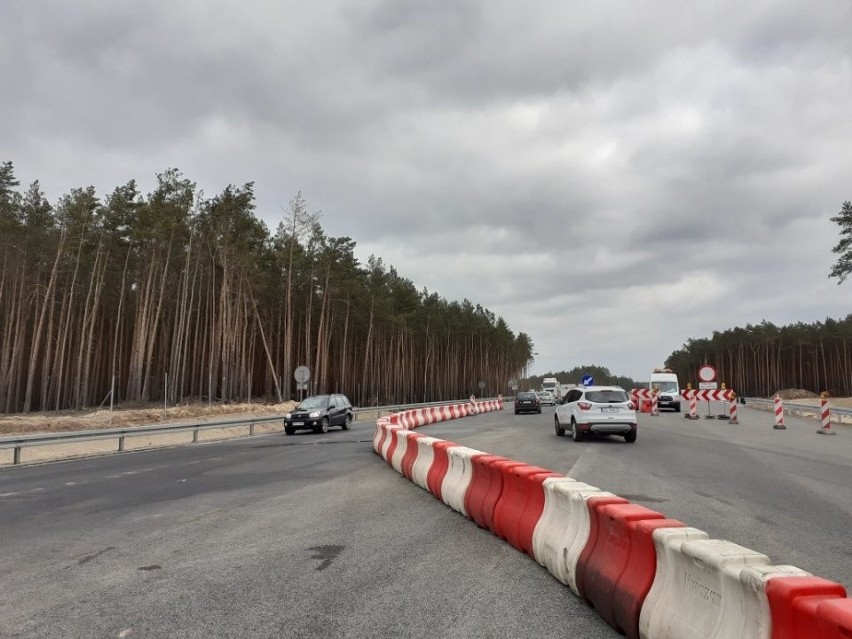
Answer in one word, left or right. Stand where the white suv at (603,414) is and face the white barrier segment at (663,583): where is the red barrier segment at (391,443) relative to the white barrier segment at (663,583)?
right

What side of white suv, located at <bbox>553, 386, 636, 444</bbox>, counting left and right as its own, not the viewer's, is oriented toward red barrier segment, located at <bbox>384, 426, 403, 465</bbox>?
left

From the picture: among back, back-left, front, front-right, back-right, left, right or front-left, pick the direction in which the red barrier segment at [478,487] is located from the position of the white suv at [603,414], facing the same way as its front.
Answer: back-left

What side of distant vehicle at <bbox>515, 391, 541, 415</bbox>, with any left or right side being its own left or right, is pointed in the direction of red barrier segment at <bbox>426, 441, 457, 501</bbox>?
back

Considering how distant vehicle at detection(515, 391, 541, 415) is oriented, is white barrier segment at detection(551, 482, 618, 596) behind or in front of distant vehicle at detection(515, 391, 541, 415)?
behind

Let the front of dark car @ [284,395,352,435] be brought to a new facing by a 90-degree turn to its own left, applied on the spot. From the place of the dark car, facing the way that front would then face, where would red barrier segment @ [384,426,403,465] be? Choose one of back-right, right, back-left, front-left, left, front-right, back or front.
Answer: front-right

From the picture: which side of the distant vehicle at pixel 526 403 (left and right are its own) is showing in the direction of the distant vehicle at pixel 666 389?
right

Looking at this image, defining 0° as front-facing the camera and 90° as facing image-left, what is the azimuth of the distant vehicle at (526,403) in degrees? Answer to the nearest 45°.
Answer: approximately 180°

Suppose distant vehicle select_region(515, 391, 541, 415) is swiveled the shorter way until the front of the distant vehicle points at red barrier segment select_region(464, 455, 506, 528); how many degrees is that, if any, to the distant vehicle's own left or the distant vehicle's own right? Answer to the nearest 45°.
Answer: approximately 180°

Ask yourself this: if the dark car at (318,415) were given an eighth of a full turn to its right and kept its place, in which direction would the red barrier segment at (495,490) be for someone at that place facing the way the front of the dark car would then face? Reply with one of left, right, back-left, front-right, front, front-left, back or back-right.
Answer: left

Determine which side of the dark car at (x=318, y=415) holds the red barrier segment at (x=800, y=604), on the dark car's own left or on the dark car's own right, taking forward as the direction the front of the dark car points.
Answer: on the dark car's own left

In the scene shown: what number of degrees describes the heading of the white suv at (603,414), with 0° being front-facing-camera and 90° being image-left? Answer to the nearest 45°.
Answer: approximately 135°

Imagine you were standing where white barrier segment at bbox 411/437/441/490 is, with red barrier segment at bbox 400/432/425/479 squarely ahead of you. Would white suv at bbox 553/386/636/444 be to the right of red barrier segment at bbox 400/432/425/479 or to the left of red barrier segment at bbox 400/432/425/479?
right
